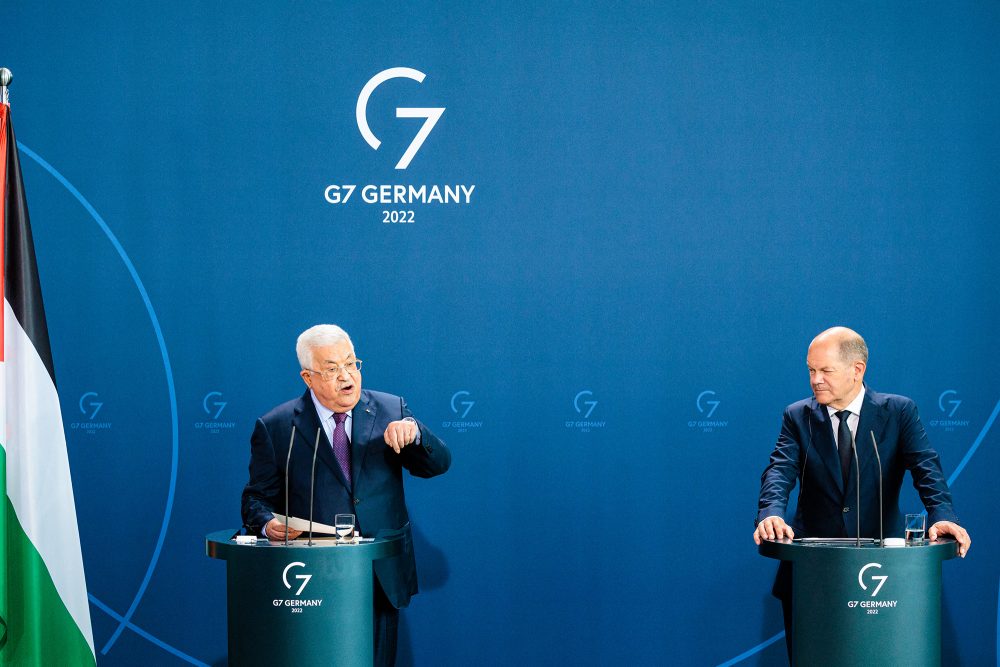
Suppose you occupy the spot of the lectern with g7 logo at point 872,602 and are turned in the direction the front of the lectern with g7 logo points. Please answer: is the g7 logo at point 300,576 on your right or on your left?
on your right

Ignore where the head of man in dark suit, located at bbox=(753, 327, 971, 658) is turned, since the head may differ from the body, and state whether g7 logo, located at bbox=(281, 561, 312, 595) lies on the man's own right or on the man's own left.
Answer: on the man's own right

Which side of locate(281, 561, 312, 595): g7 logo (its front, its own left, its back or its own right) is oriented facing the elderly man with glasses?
back

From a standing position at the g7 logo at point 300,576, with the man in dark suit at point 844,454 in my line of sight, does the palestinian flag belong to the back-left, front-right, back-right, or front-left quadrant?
back-left

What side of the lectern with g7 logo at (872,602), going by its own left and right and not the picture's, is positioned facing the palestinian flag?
right

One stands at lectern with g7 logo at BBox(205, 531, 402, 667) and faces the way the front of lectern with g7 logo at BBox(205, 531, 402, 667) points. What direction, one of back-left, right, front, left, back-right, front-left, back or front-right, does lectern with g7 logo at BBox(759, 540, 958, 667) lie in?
left

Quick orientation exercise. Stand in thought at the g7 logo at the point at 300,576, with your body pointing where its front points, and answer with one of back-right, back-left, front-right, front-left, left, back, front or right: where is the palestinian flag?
back-right

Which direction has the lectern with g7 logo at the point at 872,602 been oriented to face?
toward the camera

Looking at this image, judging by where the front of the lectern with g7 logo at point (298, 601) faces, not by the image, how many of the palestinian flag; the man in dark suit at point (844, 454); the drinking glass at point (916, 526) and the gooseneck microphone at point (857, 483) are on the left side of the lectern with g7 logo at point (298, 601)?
3

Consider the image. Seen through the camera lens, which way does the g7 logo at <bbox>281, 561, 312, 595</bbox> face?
facing the viewer

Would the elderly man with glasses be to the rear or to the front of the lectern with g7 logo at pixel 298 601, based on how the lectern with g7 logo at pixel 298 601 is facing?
to the rear

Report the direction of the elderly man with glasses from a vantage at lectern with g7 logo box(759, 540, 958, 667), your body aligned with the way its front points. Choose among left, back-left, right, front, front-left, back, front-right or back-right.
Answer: right

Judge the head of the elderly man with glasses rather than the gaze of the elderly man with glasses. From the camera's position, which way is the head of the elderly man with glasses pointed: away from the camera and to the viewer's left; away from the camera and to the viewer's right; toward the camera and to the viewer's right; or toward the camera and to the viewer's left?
toward the camera and to the viewer's right

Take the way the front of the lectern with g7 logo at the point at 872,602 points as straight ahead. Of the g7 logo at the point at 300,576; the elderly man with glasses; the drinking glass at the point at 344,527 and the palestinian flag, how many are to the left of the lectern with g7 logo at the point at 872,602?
0

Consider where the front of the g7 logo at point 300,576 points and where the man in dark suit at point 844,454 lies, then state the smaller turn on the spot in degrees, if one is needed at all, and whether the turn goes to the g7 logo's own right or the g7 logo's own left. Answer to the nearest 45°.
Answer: approximately 90° to the g7 logo's own left

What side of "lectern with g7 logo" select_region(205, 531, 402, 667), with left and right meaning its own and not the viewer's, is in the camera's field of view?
front

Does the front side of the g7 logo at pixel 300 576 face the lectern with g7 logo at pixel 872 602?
no
